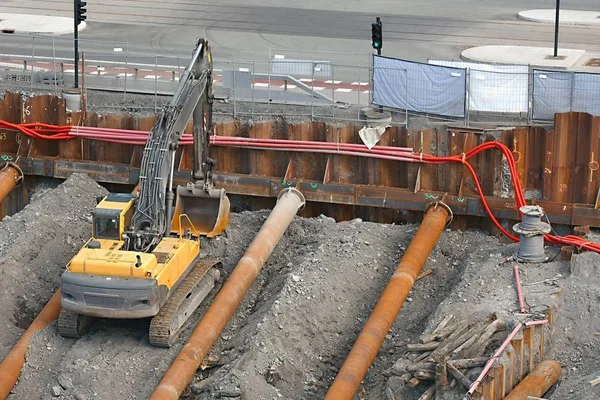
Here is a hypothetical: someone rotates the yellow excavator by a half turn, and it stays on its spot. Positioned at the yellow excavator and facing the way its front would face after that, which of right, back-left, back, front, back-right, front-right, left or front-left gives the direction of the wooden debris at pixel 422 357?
left

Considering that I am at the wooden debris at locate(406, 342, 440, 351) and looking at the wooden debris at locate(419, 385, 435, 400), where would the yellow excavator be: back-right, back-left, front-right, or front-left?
back-right

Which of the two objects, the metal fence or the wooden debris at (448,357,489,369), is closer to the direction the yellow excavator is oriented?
the metal fence

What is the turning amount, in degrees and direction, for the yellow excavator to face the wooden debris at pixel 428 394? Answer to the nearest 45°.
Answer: approximately 90° to its right

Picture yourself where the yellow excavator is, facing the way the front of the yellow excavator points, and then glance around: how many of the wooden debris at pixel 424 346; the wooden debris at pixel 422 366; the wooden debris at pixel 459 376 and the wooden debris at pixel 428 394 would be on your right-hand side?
4

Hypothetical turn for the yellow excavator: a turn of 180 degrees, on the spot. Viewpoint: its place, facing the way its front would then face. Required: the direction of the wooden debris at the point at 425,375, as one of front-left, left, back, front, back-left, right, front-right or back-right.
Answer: left

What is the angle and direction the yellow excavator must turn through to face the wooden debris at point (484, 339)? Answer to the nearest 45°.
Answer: approximately 90° to its right

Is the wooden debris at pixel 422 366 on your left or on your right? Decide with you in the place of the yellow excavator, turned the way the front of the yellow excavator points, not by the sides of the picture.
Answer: on your right

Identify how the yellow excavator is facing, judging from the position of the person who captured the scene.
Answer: facing away from the viewer and to the right of the viewer

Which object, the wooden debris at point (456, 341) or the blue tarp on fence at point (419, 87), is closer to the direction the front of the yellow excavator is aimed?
the blue tarp on fence

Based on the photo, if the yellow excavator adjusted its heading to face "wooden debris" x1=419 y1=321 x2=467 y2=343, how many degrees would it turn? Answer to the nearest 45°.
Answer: approximately 90° to its right

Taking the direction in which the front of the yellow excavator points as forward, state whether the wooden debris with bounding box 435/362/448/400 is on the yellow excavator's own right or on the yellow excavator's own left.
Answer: on the yellow excavator's own right

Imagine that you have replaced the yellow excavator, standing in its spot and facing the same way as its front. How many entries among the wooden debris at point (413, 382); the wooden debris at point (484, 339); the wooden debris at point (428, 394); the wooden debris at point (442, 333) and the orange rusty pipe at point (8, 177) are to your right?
4

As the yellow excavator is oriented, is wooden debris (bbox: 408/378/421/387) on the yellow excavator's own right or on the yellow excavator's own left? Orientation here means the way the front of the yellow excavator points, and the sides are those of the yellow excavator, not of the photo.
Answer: on the yellow excavator's own right

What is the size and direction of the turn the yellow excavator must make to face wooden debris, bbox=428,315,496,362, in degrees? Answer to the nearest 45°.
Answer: approximately 90° to its right

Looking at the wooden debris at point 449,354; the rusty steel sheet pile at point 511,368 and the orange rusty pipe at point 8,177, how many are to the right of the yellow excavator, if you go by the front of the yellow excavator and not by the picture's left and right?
2

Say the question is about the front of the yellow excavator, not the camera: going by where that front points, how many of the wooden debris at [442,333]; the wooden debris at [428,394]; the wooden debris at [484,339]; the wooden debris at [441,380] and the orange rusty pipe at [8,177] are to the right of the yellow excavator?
4

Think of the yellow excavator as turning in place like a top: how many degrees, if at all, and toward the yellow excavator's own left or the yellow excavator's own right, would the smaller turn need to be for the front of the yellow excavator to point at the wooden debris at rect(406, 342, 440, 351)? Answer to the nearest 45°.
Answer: approximately 90° to the yellow excavator's own right

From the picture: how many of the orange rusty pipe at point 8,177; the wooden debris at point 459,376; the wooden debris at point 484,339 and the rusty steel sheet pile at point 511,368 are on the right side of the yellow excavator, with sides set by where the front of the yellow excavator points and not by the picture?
3
